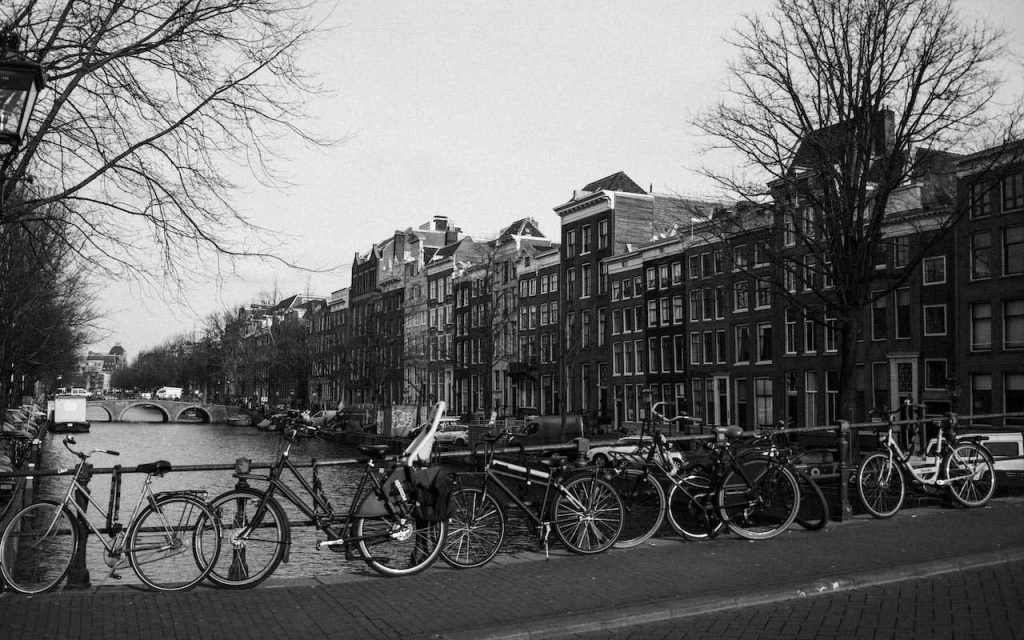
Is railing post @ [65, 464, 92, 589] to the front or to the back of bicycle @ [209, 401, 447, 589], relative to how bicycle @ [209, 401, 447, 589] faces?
to the front

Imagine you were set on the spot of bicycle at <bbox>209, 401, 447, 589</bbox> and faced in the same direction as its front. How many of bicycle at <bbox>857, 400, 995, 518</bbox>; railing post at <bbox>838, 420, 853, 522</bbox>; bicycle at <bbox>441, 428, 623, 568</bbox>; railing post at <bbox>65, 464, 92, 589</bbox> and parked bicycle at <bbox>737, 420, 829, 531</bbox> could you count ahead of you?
1

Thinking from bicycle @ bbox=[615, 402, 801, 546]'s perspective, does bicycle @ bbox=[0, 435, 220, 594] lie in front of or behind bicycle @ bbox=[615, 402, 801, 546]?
in front

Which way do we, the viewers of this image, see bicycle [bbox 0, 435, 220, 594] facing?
facing to the left of the viewer

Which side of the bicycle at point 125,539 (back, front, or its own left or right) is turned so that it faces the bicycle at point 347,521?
back

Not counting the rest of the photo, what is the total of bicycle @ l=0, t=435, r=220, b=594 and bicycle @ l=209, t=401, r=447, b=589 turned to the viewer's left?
2

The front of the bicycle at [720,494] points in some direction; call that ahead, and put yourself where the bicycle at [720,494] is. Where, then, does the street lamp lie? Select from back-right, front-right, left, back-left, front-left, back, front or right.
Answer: front-left

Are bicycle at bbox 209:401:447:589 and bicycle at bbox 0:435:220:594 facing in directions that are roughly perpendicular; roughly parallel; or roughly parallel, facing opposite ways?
roughly parallel

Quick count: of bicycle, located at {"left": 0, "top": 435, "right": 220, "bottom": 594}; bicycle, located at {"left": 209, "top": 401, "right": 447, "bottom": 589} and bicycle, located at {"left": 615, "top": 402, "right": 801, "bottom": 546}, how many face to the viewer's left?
3

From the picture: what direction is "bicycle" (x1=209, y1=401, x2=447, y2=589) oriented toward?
to the viewer's left

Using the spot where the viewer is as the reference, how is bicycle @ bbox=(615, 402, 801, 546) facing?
facing to the left of the viewer
